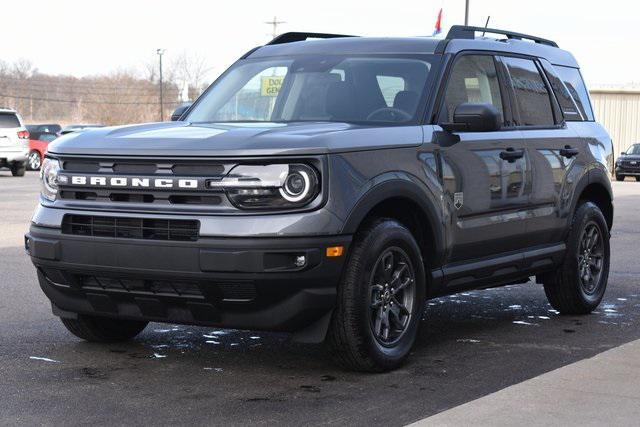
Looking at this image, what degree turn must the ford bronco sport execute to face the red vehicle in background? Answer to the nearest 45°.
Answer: approximately 135° to its right

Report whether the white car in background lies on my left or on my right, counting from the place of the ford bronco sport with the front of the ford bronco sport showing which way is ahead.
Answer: on my right

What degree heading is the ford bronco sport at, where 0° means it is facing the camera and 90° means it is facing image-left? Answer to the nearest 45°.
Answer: approximately 45°
